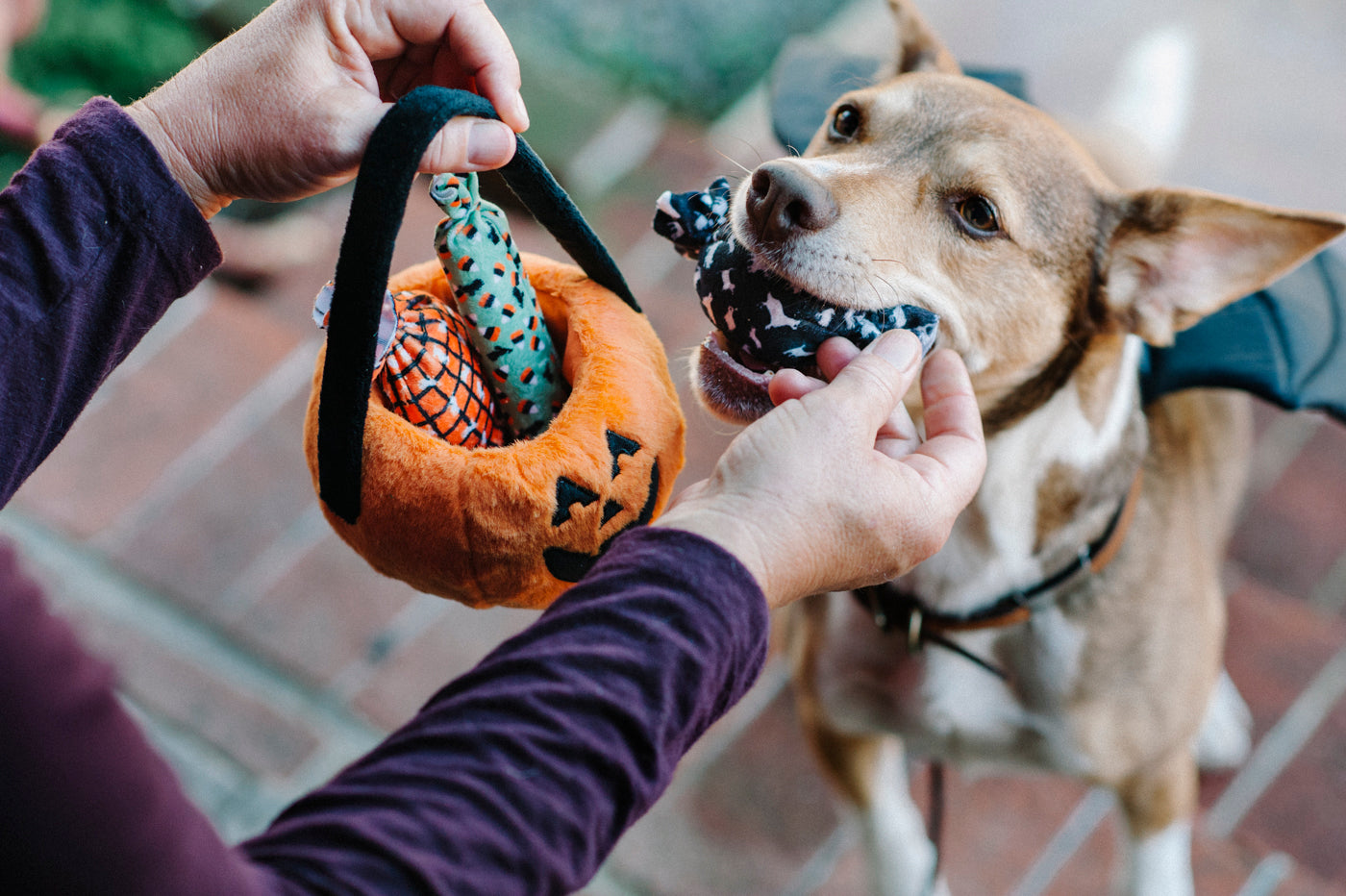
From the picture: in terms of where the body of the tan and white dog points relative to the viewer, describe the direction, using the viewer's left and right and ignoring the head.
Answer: facing the viewer and to the left of the viewer
